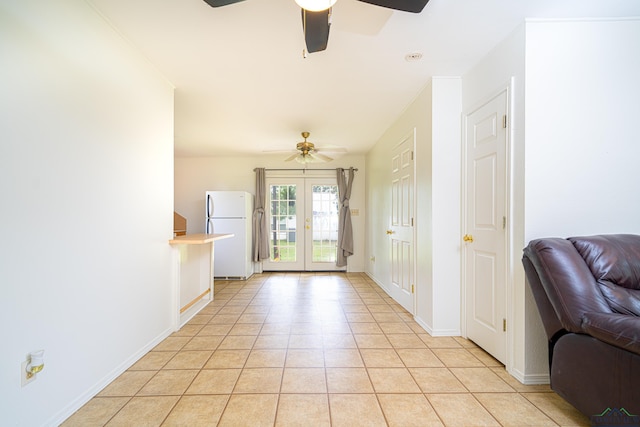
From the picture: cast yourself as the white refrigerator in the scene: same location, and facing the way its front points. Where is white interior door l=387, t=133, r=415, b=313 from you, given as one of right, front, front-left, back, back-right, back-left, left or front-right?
front-left

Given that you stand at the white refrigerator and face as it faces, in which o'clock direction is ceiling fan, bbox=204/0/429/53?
The ceiling fan is roughly at 12 o'clock from the white refrigerator.

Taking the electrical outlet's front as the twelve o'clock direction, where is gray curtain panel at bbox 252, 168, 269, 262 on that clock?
The gray curtain panel is roughly at 9 o'clock from the electrical outlet.

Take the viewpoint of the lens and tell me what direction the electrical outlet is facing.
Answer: facing the viewer and to the right of the viewer

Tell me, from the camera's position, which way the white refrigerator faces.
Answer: facing the viewer

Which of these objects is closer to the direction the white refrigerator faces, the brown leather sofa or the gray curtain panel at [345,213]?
the brown leather sofa

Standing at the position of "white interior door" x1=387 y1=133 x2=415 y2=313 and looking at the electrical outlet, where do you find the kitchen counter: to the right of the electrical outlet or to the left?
right

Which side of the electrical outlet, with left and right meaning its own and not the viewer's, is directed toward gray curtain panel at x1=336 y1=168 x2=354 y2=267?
left

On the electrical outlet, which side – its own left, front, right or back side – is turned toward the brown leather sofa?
front

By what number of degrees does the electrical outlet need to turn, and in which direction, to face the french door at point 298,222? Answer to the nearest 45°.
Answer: approximately 90° to its left

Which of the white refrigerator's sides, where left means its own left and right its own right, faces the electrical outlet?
front

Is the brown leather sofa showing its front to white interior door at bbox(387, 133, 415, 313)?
no

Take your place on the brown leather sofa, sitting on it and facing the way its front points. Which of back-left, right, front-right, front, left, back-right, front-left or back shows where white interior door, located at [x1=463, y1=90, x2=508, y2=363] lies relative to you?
back
